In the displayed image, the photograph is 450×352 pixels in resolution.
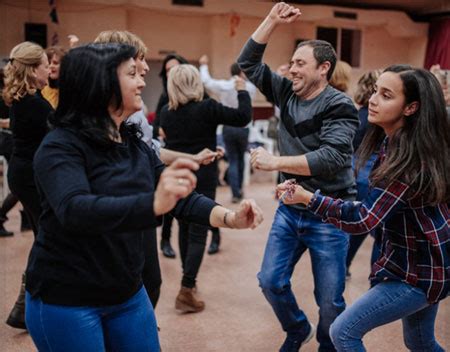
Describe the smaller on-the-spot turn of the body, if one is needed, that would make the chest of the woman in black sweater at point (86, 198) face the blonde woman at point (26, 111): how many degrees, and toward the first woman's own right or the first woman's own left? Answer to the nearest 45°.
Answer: approximately 135° to the first woman's own left

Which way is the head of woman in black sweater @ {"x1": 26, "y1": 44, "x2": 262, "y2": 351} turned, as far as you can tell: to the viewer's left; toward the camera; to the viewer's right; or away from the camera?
to the viewer's right

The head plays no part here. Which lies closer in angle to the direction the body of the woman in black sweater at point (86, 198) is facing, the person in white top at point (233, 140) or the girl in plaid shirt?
the girl in plaid shirt

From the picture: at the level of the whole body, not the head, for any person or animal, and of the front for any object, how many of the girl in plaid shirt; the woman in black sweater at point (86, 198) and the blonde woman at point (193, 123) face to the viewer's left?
1

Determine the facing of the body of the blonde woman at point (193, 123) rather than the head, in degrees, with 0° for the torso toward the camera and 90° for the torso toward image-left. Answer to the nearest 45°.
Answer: approximately 225°

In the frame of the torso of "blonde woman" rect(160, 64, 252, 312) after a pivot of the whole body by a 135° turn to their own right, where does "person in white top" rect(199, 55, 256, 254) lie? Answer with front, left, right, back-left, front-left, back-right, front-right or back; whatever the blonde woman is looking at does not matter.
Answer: back

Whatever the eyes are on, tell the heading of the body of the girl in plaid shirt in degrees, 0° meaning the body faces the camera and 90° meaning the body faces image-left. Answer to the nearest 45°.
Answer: approximately 90°

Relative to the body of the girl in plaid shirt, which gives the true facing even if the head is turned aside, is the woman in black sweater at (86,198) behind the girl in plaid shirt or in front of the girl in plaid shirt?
in front

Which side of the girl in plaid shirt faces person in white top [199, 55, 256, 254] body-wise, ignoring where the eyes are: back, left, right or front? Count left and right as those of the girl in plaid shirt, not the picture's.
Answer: right

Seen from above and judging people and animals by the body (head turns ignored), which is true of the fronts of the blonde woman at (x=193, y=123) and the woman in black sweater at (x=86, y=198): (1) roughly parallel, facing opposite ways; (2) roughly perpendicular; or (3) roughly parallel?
roughly perpendicular

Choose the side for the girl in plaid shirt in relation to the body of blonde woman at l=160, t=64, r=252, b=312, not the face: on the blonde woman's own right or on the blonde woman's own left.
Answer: on the blonde woman's own right

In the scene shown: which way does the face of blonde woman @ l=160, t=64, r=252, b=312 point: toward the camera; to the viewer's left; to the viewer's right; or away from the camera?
away from the camera
